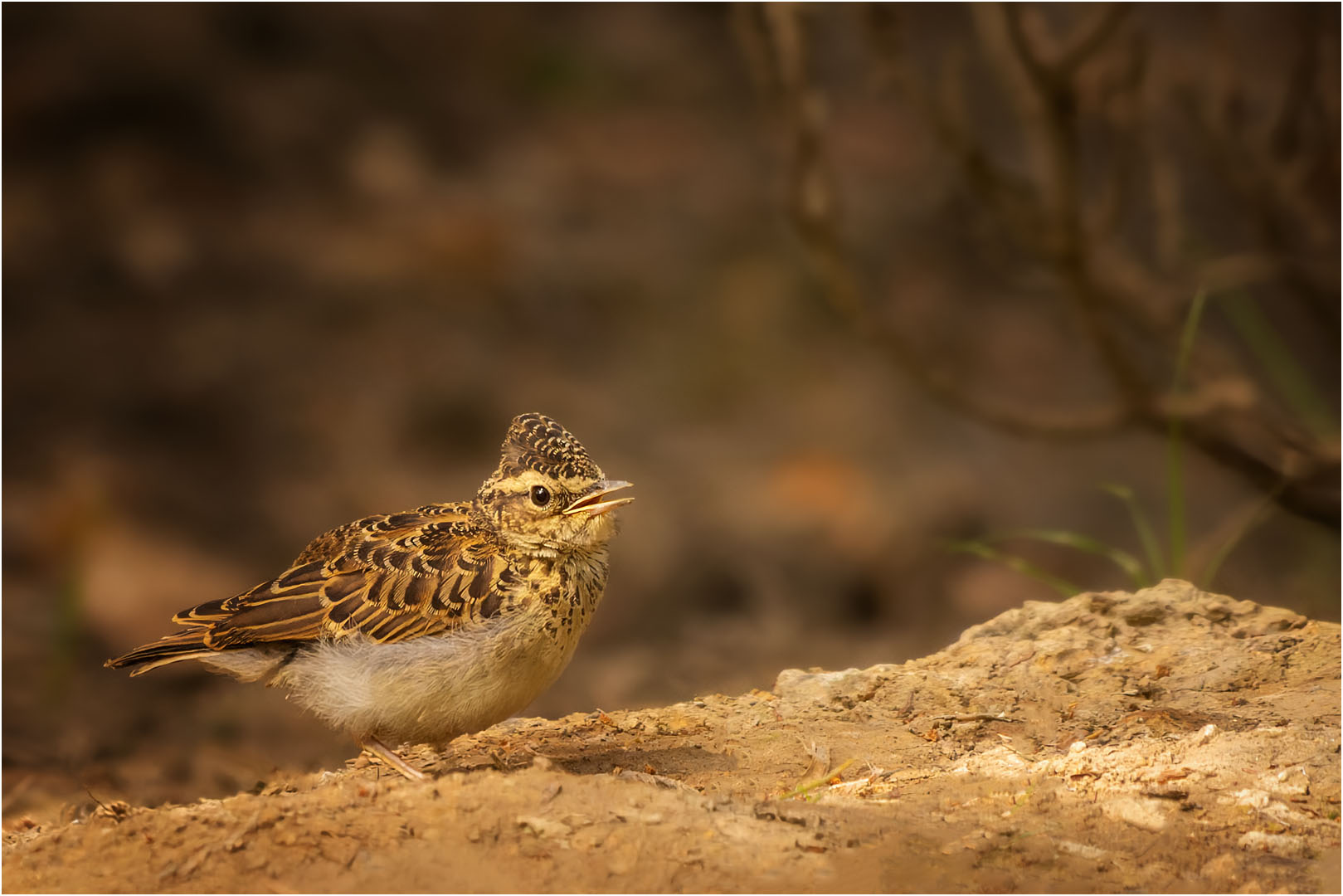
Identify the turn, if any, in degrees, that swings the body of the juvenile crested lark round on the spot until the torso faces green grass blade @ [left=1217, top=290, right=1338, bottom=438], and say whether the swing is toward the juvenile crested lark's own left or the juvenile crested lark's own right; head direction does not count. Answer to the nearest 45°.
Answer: approximately 45° to the juvenile crested lark's own left

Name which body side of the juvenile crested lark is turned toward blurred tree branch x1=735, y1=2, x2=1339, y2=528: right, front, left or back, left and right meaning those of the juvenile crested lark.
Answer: left

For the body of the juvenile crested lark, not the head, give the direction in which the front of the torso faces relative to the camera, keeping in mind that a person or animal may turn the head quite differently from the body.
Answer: to the viewer's right
